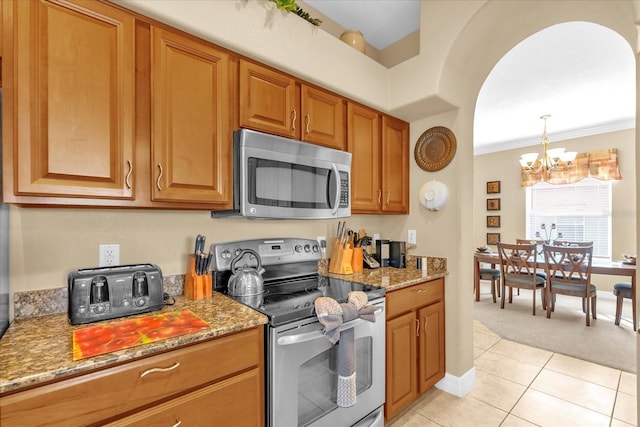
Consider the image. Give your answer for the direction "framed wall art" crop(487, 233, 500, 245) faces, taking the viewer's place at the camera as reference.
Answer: facing the viewer

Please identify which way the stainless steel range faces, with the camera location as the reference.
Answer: facing the viewer and to the right of the viewer

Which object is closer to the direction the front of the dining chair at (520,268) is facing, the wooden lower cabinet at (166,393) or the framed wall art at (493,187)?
the framed wall art

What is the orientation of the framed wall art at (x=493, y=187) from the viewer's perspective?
toward the camera

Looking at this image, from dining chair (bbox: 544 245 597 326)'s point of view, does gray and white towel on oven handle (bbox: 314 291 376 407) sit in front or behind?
behind

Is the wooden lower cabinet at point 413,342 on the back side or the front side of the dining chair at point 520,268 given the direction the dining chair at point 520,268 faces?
on the back side

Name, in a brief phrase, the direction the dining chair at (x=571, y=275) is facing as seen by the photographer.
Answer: facing away from the viewer and to the right of the viewer

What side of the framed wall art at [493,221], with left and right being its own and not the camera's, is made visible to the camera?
front

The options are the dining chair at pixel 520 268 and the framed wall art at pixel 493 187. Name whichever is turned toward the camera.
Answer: the framed wall art

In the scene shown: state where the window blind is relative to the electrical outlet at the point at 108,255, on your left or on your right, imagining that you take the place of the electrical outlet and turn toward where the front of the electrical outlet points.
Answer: on your left

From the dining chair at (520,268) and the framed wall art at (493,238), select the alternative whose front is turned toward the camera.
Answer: the framed wall art

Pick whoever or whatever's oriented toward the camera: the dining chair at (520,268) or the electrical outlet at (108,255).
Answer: the electrical outlet

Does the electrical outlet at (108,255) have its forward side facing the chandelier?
no
